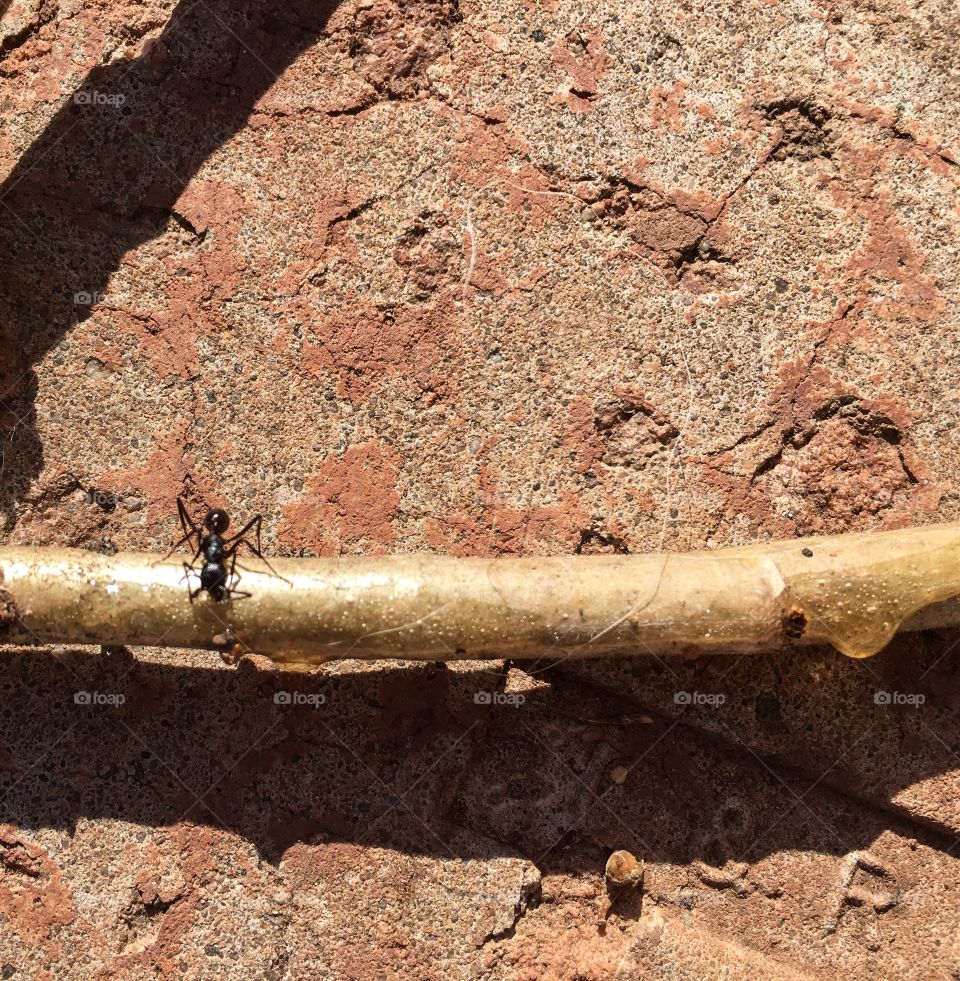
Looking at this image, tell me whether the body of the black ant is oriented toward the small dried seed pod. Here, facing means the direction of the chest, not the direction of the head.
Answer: no
